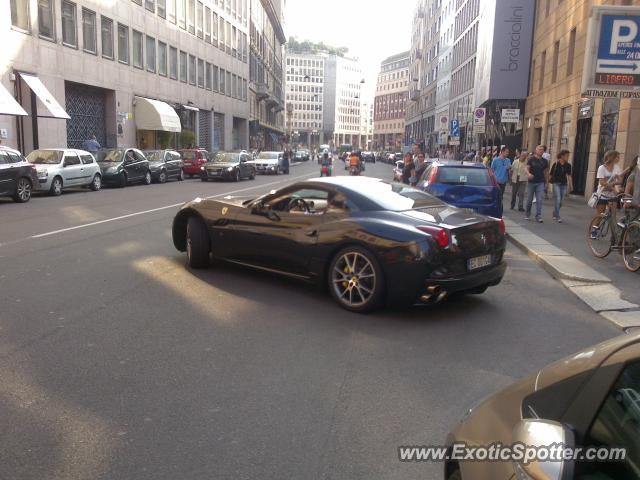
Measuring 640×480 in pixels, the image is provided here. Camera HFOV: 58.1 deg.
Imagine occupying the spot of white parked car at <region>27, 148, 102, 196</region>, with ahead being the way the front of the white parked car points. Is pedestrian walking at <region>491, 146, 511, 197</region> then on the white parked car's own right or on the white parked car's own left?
on the white parked car's own left

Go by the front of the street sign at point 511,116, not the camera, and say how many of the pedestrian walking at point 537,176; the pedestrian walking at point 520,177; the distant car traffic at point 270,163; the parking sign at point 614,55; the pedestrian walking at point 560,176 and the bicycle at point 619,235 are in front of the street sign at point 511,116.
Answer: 5

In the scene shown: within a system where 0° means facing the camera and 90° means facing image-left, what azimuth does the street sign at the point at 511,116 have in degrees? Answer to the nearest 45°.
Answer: approximately 0°

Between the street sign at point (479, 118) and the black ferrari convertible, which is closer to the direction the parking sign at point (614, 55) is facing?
the black ferrari convertible

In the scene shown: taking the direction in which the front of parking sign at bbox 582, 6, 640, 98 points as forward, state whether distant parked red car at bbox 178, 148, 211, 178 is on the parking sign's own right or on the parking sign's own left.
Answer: on the parking sign's own right

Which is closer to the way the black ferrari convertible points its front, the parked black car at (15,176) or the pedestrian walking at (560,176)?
the parked black car

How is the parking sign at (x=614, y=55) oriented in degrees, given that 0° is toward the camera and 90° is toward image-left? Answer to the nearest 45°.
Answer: approximately 0°

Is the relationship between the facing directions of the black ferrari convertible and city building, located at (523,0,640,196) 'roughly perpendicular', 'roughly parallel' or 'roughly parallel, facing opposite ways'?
roughly parallel

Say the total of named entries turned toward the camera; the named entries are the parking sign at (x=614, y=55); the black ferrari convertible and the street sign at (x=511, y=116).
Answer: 2

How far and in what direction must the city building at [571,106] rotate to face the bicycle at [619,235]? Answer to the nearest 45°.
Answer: approximately 45° to its left

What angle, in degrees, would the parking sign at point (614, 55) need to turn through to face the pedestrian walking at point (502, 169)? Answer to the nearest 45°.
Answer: approximately 135° to its right

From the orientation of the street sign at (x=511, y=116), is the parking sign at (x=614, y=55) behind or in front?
in front

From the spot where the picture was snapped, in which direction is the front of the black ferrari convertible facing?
facing away from the viewer and to the left of the viewer
